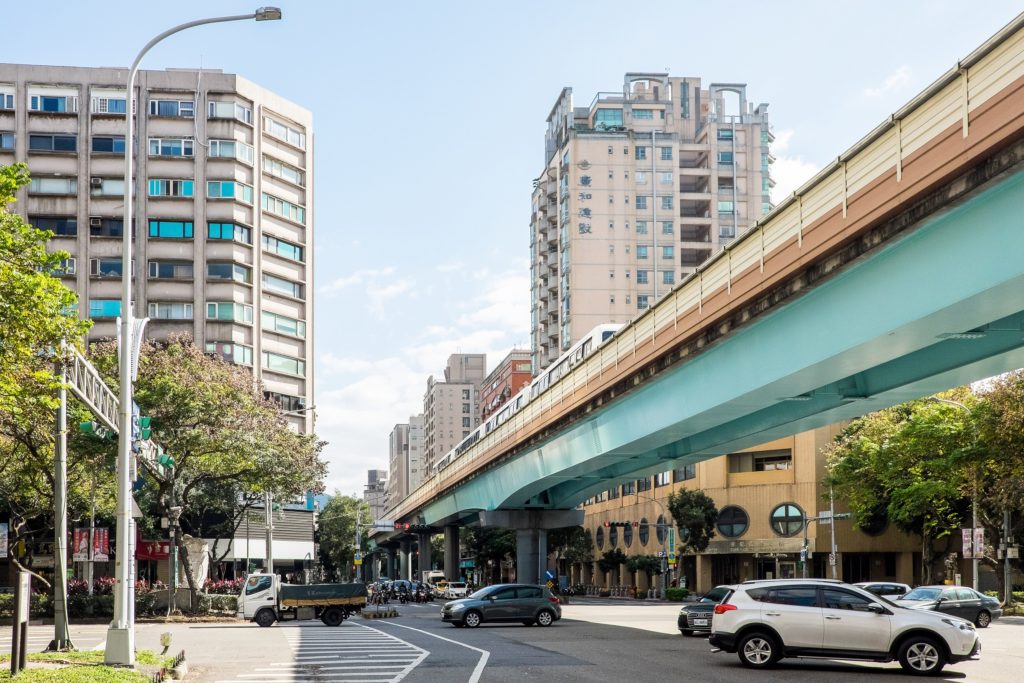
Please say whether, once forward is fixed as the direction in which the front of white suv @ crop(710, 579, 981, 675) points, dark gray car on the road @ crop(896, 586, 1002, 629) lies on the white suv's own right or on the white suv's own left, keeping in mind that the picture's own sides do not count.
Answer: on the white suv's own left

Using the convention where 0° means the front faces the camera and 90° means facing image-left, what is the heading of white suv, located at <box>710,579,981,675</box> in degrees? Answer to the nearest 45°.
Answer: approximately 270°

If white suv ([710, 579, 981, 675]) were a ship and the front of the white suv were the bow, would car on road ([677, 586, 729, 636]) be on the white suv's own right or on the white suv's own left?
on the white suv's own left

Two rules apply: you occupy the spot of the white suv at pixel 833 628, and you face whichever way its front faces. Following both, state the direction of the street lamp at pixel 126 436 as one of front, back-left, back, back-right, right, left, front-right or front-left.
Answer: back

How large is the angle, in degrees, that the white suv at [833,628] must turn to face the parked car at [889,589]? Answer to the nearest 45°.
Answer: approximately 90° to its left

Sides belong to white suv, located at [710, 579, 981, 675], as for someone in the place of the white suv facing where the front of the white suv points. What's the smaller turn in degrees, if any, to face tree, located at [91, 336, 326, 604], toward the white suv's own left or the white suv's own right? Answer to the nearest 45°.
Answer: approximately 135° to the white suv's own left
